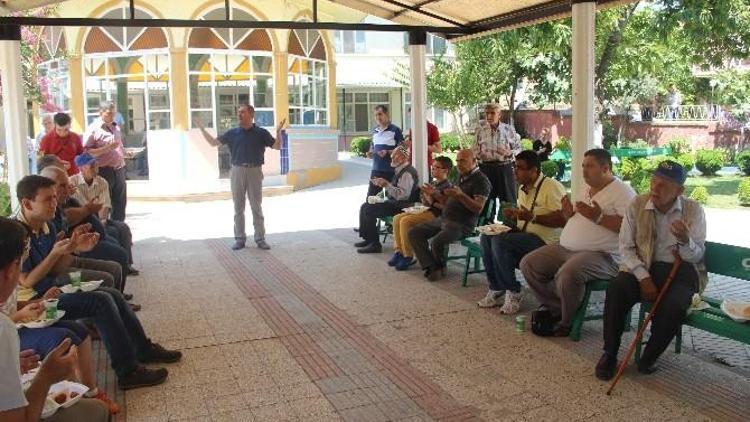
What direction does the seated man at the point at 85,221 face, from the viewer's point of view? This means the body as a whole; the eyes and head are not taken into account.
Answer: to the viewer's right

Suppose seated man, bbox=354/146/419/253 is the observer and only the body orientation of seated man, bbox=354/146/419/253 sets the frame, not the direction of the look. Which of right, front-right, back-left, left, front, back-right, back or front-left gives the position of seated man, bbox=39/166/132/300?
front-left

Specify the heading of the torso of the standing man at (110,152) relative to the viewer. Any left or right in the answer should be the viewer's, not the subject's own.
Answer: facing the viewer and to the right of the viewer

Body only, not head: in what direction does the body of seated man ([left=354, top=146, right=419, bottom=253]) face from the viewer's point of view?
to the viewer's left

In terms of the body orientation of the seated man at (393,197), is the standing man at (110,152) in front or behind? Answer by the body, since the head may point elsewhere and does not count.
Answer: in front

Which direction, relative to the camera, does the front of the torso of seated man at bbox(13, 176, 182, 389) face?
to the viewer's right

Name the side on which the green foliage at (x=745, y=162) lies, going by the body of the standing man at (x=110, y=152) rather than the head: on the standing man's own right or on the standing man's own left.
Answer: on the standing man's own left

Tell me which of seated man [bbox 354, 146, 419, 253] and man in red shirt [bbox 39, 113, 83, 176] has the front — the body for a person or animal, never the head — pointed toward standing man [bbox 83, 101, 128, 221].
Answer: the seated man

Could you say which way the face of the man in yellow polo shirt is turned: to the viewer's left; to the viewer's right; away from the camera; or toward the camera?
to the viewer's left

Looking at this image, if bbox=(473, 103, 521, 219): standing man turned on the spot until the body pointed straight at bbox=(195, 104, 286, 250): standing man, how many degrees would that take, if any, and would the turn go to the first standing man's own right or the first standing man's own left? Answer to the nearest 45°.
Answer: approximately 90° to the first standing man's own right

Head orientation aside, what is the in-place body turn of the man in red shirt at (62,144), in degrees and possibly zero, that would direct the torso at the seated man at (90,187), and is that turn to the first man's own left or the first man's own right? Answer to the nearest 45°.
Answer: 0° — they already face them

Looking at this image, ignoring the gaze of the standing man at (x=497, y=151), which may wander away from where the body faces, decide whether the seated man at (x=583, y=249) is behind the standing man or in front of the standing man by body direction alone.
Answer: in front

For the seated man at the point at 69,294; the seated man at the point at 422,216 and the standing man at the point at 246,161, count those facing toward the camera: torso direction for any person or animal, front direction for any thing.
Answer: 1

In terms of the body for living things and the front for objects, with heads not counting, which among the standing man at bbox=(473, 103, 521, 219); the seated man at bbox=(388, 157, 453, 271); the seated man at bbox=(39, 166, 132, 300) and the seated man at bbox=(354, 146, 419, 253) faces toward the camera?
the standing man

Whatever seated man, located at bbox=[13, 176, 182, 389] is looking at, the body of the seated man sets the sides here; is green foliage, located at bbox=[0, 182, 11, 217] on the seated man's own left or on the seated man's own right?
on the seated man's own left

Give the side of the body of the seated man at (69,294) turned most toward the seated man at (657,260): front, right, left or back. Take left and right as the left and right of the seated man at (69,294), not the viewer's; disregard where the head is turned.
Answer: front

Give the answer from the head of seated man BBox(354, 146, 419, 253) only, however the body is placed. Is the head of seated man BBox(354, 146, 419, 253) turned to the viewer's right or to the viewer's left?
to the viewer's left

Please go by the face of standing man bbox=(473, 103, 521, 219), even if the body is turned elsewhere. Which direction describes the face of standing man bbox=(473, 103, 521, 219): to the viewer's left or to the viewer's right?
to the viewer's left

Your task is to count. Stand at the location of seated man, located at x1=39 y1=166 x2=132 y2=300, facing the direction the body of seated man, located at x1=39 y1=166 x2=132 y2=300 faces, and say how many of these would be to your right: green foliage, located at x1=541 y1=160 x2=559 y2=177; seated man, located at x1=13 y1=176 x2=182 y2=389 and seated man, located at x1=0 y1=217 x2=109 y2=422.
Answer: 2

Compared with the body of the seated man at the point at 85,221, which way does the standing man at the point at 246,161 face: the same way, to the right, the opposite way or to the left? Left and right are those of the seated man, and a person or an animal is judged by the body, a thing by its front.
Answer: to the right

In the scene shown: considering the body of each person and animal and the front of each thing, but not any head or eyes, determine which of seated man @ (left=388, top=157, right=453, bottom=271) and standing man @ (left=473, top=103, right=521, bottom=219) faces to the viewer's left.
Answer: the seated man

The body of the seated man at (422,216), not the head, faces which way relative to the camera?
to the viewer's left
